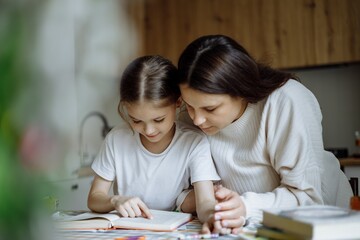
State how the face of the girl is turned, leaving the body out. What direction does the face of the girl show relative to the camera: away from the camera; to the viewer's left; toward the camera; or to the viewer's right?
toward the camera

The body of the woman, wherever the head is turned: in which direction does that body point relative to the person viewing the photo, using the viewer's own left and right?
facing the viewer and to the left of the viewer

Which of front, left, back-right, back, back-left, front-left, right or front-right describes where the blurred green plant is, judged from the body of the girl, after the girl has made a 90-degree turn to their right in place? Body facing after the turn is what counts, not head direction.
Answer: left

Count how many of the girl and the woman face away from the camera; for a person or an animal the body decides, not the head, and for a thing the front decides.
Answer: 0

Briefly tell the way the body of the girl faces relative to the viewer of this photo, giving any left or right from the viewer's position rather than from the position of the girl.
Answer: facing the viewer

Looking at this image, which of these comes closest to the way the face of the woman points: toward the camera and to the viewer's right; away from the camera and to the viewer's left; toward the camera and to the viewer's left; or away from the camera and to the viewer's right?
toward the camera and to the viewer's left

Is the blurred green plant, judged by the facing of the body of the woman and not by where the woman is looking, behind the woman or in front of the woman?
in front
